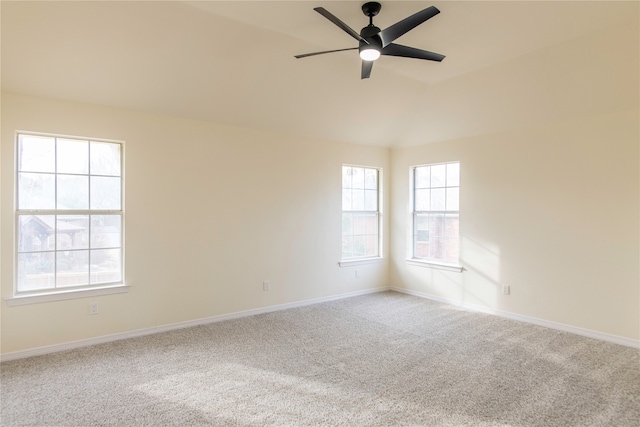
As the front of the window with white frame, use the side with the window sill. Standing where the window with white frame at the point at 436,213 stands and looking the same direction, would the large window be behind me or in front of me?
in front

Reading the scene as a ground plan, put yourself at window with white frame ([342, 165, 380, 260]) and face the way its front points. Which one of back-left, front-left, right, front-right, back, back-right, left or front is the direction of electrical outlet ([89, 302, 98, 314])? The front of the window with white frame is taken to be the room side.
right

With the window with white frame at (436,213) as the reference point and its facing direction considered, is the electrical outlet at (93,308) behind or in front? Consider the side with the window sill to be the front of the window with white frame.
in front

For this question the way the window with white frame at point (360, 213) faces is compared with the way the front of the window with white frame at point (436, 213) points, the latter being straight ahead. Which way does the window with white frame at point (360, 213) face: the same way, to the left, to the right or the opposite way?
to the left

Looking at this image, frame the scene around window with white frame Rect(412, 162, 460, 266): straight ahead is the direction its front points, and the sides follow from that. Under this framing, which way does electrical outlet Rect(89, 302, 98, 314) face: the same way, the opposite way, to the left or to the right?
to the left

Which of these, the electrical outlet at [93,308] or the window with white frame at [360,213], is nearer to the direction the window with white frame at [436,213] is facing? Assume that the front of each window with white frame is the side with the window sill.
the electrical outlet

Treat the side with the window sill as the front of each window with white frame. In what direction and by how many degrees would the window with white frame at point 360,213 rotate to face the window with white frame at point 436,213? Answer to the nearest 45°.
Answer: approximately 45° to its left

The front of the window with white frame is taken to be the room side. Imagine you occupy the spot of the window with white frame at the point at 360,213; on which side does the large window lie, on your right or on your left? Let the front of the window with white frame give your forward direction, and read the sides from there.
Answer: on your right

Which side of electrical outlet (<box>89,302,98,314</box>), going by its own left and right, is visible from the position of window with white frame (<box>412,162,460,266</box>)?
left

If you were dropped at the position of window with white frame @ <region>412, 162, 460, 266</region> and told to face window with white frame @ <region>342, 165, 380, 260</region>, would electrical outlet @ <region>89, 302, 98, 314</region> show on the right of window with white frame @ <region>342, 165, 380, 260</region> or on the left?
left

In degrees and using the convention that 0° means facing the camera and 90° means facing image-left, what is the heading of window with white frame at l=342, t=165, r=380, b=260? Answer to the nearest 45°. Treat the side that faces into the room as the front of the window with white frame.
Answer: approximately 315°

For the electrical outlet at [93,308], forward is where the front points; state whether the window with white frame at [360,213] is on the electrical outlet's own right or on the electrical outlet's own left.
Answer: on the electrical outlet's own left
